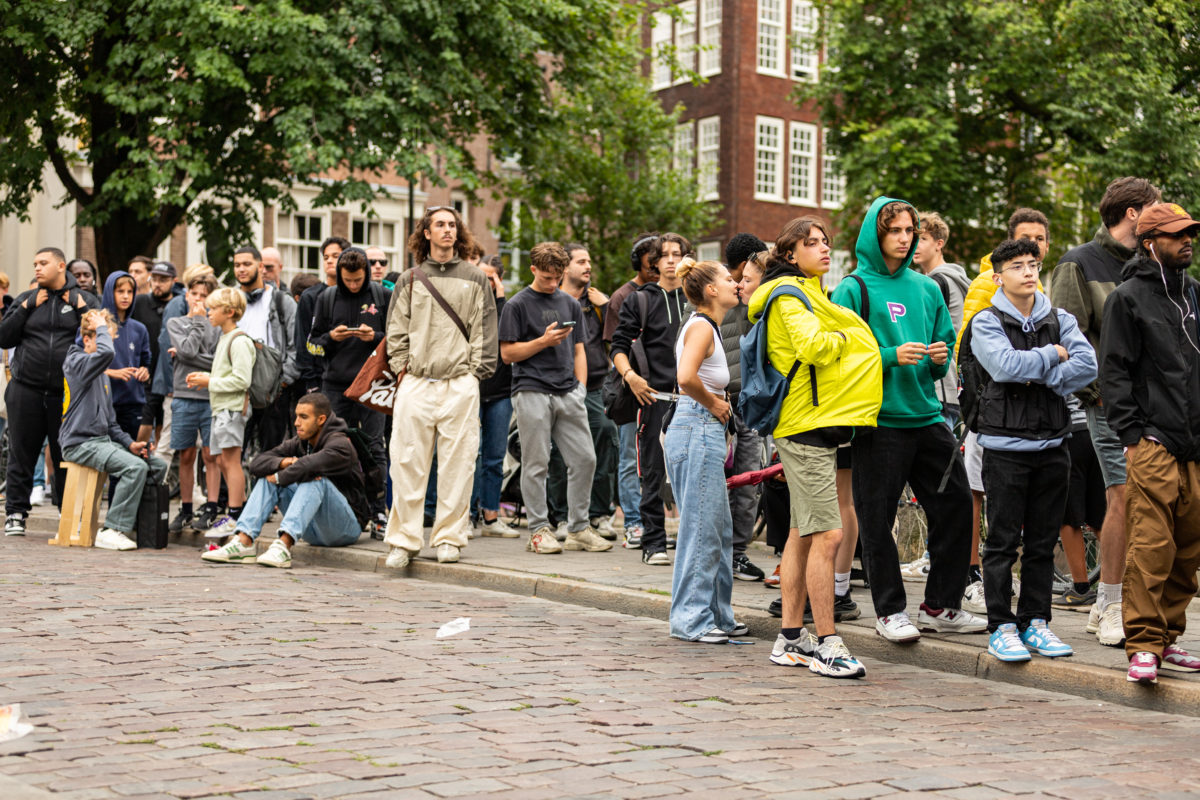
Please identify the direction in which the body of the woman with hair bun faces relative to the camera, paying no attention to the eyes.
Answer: to the viewer's right

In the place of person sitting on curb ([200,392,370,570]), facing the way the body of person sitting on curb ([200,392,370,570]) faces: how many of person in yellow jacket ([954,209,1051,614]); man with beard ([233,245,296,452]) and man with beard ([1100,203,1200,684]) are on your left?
2

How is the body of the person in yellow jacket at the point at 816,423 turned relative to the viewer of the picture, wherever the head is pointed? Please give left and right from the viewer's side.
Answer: facing to the right of the viewer

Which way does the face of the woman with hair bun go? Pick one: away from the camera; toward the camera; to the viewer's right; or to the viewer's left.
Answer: to the viewer's right

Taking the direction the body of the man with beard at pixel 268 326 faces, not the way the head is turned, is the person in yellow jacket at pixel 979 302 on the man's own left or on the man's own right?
on the man's own left
